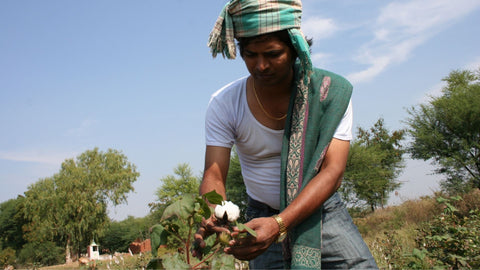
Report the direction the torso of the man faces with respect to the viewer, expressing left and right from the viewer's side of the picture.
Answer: facing the viewer and to the left of the viewer

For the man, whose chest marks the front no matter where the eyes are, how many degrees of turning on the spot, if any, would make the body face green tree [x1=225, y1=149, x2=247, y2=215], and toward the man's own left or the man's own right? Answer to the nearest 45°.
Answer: approximately 135° to the man's own right

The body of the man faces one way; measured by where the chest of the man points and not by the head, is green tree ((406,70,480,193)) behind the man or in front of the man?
behind

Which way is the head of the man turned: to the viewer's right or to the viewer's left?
to the viewer's left

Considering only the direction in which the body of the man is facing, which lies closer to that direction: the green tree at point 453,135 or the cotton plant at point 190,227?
the cotton plant

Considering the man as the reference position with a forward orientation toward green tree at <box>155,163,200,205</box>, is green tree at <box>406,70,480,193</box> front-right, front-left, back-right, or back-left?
front-right

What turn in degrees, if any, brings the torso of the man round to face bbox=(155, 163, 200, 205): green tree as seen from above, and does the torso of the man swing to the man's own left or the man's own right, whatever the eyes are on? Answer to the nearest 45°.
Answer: approximately 135° to the man's own right

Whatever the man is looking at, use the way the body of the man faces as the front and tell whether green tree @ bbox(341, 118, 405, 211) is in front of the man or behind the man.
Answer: behind

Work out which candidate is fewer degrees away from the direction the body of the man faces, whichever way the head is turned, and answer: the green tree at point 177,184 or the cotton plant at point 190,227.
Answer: the cotton plant

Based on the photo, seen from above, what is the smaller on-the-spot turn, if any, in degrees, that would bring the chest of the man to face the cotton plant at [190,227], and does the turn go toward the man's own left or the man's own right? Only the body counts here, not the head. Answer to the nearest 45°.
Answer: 0° — they already face it

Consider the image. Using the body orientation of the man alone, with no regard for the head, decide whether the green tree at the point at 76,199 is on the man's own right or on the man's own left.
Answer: on the man's own right

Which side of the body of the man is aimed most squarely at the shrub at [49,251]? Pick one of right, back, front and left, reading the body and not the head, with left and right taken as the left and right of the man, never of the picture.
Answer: right
